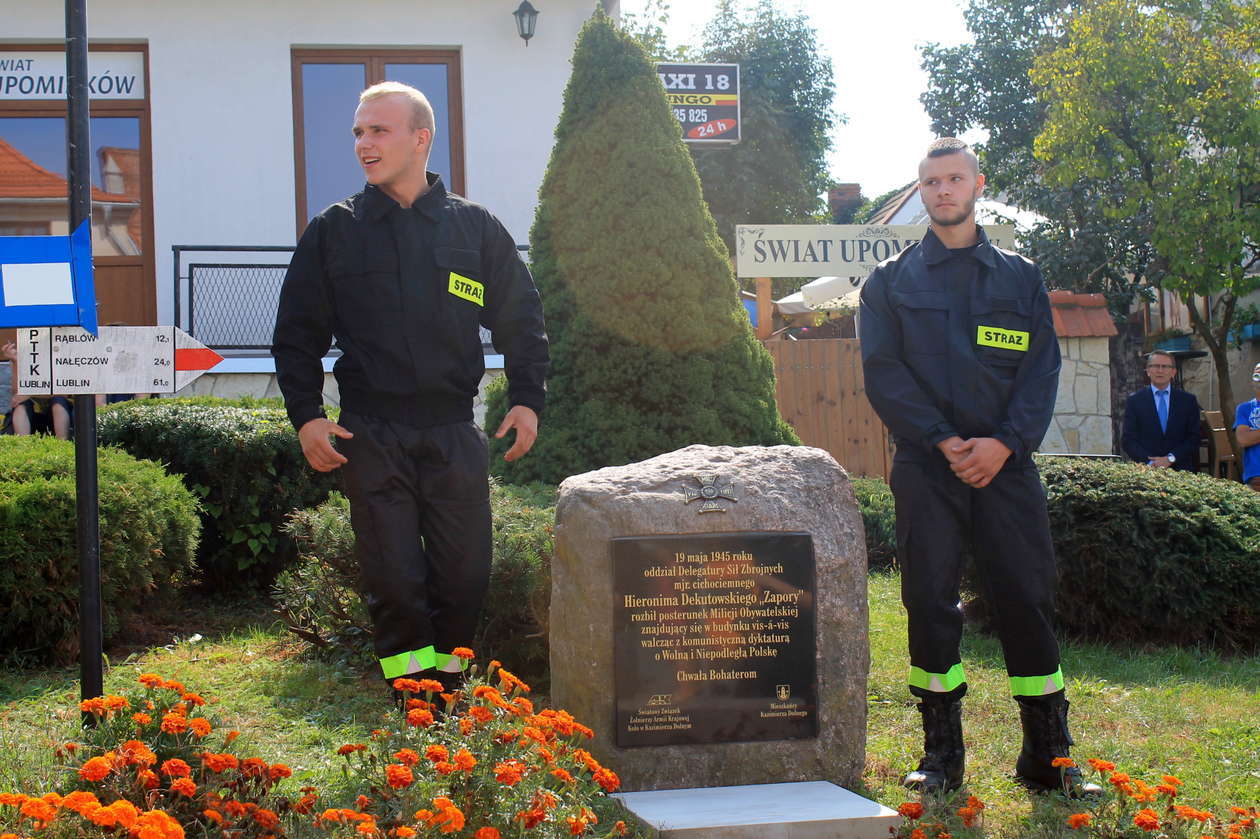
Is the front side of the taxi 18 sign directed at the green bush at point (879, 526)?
yes

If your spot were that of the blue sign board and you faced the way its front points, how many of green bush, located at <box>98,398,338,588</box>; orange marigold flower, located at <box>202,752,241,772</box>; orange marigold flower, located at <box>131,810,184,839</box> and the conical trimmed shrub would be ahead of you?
2

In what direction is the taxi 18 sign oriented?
toward the camera

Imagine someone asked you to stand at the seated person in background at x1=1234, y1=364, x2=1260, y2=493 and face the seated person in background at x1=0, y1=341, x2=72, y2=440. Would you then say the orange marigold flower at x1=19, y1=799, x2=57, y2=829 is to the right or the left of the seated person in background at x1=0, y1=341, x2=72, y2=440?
left

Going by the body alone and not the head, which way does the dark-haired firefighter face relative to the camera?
toward the camera

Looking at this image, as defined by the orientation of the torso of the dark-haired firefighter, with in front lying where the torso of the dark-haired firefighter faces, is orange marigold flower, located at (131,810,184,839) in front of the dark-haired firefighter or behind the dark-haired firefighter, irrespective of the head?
in front

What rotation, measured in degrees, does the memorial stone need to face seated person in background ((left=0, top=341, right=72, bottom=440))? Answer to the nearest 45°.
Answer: approximately 135° to its right

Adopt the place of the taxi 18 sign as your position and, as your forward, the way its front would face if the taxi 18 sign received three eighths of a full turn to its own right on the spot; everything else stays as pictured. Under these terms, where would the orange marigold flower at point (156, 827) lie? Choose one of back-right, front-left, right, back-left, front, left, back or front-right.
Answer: back-left

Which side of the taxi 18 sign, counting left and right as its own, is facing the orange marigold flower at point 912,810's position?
front

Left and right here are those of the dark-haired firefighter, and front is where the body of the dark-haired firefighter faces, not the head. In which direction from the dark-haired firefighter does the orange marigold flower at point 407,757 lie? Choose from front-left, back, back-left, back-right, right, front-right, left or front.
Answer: front-right

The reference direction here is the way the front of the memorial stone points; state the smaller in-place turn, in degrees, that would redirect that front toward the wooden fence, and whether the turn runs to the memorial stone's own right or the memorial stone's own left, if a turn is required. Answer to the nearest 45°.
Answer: approximately 180°

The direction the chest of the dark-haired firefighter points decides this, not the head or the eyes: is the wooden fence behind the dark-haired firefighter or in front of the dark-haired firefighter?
behind
